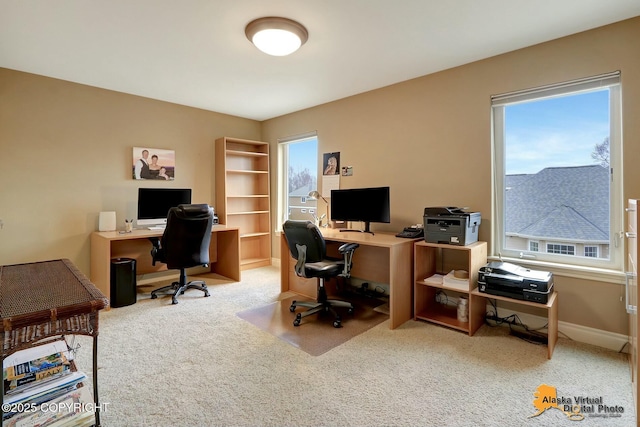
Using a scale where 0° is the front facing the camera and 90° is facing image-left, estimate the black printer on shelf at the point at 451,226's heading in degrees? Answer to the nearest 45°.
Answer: approximately 45°

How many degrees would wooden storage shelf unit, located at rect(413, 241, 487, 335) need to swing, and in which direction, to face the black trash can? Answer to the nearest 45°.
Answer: approximately 45° to its right

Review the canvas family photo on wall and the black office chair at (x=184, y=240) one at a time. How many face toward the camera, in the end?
1

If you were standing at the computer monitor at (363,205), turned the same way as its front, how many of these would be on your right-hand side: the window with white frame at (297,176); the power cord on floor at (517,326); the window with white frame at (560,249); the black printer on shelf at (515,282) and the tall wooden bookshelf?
2

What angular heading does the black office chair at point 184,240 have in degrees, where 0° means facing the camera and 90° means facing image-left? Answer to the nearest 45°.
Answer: approximately 135°
